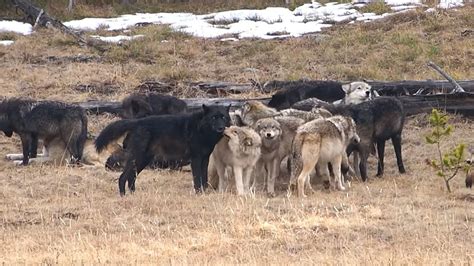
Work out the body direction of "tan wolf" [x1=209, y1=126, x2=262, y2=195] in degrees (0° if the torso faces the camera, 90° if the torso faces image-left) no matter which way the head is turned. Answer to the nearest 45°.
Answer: approximately 315°

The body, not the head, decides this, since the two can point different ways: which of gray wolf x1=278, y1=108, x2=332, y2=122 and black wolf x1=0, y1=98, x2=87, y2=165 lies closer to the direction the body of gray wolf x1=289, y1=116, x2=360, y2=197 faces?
the gray wolf

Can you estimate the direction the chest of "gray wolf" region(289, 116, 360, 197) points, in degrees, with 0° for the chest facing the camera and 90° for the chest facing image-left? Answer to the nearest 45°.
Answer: approximately 225°

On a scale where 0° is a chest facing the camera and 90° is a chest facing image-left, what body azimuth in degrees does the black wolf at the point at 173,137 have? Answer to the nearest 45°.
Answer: approximately 270°

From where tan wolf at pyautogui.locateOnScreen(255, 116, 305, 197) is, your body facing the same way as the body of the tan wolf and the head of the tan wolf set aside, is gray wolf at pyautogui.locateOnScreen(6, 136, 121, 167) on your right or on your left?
on your right

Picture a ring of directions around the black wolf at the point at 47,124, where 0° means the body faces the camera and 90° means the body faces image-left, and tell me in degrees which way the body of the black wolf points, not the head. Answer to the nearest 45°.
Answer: approximately 90°

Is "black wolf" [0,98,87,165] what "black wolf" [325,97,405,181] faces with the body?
yes

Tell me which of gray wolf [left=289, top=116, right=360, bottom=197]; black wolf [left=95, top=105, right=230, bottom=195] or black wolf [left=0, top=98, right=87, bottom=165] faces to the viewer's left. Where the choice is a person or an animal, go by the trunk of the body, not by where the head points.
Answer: black wolf [left=0, top=98, right=87, bottom=165]

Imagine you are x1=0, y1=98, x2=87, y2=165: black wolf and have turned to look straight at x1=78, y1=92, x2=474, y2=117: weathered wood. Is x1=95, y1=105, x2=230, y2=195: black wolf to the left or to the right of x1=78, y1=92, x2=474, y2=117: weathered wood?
right
